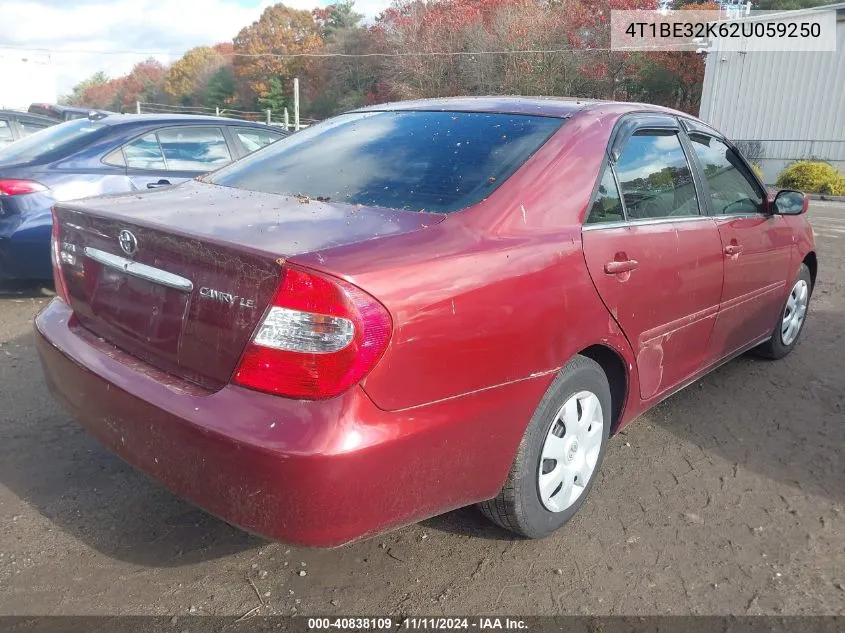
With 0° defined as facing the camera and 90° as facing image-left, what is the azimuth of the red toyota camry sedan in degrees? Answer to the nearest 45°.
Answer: approximately 225°

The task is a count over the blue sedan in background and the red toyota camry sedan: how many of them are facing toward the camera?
0

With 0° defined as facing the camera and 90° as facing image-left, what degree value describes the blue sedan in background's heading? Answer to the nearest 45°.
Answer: approximately 225°

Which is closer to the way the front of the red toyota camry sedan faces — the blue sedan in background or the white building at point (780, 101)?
the white building

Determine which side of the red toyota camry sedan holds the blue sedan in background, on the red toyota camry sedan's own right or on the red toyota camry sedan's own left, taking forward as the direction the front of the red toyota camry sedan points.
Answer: on the red toyota camry sedan's own left

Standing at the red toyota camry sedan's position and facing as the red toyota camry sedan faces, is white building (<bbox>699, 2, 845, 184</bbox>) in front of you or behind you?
in front

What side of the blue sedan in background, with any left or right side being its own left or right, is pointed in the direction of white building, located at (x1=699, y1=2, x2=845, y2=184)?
front
